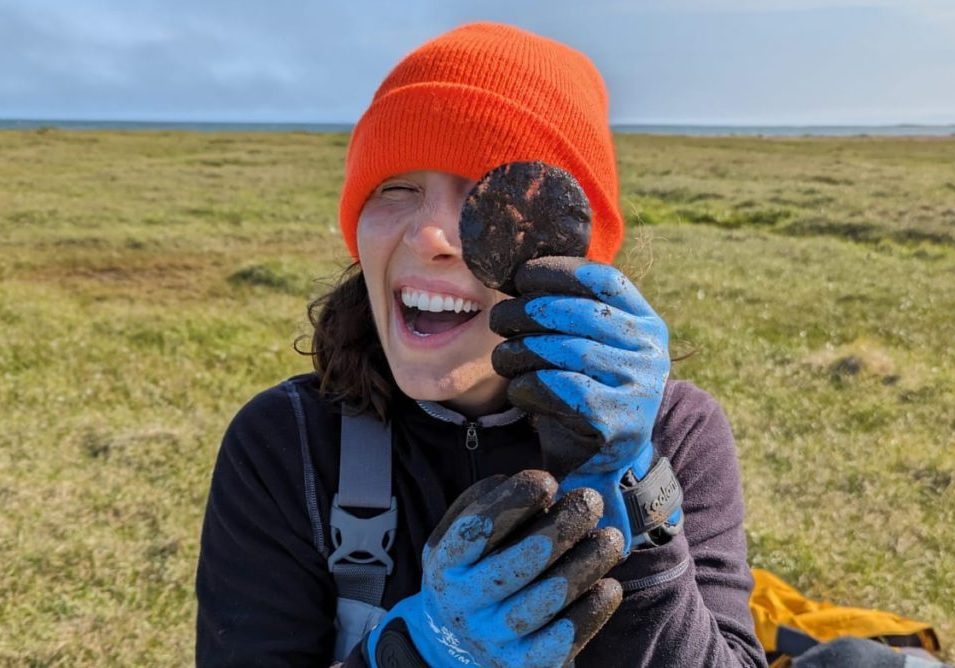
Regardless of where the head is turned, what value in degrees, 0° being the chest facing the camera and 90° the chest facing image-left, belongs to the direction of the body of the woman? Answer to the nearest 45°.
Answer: approximately 0°

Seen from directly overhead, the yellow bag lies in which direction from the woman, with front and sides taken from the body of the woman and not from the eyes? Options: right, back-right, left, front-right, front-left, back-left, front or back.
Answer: back-left
